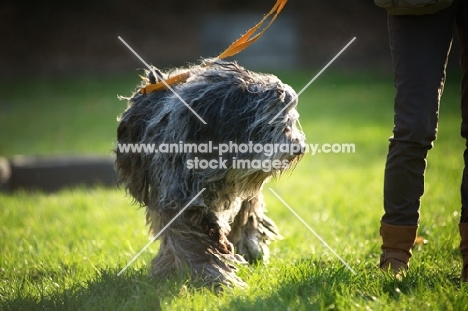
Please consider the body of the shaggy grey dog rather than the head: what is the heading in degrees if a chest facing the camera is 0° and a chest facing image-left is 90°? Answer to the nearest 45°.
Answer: approximately 315°
